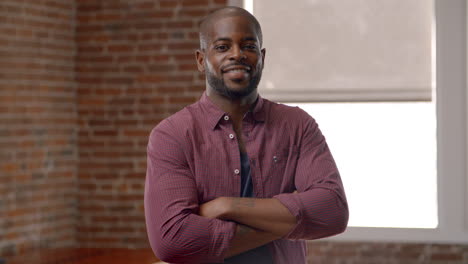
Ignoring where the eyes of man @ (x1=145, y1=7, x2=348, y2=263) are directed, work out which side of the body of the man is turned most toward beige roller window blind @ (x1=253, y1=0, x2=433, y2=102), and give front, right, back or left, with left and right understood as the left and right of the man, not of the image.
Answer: back

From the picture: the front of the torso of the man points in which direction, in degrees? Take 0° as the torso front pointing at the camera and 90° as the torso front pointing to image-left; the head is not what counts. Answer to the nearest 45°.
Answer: approximately 0°

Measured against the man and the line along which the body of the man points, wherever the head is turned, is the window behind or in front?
behind
